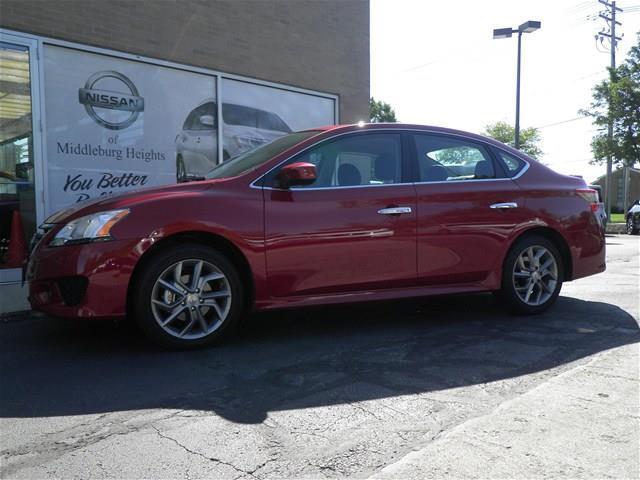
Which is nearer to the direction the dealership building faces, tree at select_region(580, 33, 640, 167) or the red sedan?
the red sedan

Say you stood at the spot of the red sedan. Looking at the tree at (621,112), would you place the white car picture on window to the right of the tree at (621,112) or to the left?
left

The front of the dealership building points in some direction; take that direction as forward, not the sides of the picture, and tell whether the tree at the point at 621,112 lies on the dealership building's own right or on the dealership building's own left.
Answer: on the dealership building's own left

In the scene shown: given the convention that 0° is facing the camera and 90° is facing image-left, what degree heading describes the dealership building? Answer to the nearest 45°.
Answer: approximately 315°

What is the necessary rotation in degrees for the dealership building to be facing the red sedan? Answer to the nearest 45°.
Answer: approximately 45° to its right
